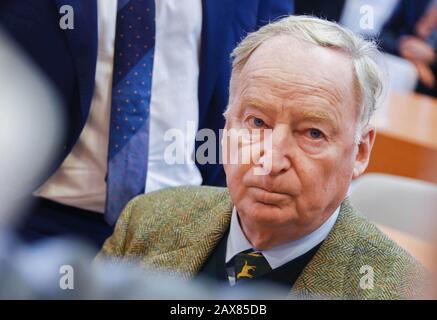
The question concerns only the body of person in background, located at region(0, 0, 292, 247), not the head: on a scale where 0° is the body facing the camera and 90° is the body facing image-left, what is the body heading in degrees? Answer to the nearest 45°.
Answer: approximately 0°

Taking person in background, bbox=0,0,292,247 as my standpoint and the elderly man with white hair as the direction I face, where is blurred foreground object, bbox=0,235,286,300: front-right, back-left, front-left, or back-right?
front-right

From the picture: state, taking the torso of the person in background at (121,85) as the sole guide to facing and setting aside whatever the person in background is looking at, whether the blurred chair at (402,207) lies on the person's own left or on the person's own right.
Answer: on the person's own left

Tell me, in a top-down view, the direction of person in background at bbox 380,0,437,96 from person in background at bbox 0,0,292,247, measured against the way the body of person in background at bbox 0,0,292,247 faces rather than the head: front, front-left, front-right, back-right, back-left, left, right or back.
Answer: left
